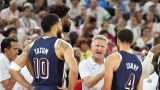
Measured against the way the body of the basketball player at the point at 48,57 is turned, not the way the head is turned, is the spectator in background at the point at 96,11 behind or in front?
in front

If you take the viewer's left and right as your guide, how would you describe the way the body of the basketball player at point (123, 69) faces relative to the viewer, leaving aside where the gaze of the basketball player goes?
facing away from the viewer and to the left of the viewer

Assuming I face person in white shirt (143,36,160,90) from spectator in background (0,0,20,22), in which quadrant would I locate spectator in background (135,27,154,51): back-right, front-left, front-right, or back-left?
front-left

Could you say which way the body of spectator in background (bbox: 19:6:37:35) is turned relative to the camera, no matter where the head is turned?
toward the camera

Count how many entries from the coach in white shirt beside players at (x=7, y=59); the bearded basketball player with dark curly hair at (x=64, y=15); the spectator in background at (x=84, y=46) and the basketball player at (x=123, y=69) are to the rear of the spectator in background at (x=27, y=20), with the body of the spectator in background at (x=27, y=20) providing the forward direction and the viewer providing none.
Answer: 0

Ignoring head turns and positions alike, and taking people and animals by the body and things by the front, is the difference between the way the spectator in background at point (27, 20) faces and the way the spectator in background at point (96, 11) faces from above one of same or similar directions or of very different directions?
same or similar directions

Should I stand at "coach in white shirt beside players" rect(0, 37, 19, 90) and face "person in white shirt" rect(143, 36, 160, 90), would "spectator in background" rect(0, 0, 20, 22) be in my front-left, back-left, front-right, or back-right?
back-left

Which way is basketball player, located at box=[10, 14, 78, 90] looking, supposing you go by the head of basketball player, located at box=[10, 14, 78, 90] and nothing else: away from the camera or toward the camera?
away from the camera

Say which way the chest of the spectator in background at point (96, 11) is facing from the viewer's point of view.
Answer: toward the camera

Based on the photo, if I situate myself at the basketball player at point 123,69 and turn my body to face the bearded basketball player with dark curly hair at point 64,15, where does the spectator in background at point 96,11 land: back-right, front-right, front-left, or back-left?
front-right

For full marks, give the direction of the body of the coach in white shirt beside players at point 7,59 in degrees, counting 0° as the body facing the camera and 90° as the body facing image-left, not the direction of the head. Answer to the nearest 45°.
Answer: approximately 270°
